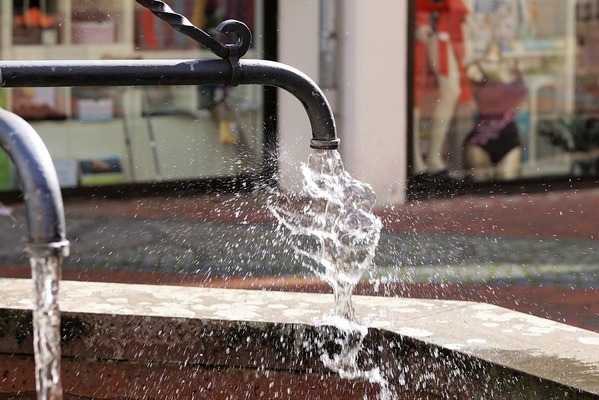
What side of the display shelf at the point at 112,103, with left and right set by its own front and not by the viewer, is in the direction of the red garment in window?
left

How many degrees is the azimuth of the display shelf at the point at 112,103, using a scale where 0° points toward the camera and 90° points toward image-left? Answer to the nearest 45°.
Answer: approximately 0°

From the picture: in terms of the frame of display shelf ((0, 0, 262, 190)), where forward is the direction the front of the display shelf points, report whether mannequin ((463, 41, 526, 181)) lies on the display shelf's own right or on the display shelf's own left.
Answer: on the display shelf's own left

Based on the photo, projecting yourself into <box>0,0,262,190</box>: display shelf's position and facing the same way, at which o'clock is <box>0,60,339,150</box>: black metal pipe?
The black metal pipe is roughly at 12 o'clock from the display shelf.

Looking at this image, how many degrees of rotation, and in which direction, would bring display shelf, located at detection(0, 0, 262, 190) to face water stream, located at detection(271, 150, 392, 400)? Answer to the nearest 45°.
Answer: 0° — it already faces it

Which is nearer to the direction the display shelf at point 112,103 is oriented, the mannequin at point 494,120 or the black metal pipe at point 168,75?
the black metal pipe

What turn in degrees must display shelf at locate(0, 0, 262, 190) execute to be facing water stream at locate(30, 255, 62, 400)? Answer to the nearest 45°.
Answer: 0° — it already faces it

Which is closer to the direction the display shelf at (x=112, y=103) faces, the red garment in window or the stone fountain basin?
the stone fountain basin

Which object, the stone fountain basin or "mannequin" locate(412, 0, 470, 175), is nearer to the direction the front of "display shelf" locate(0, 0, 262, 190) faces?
the stone fountain basin
